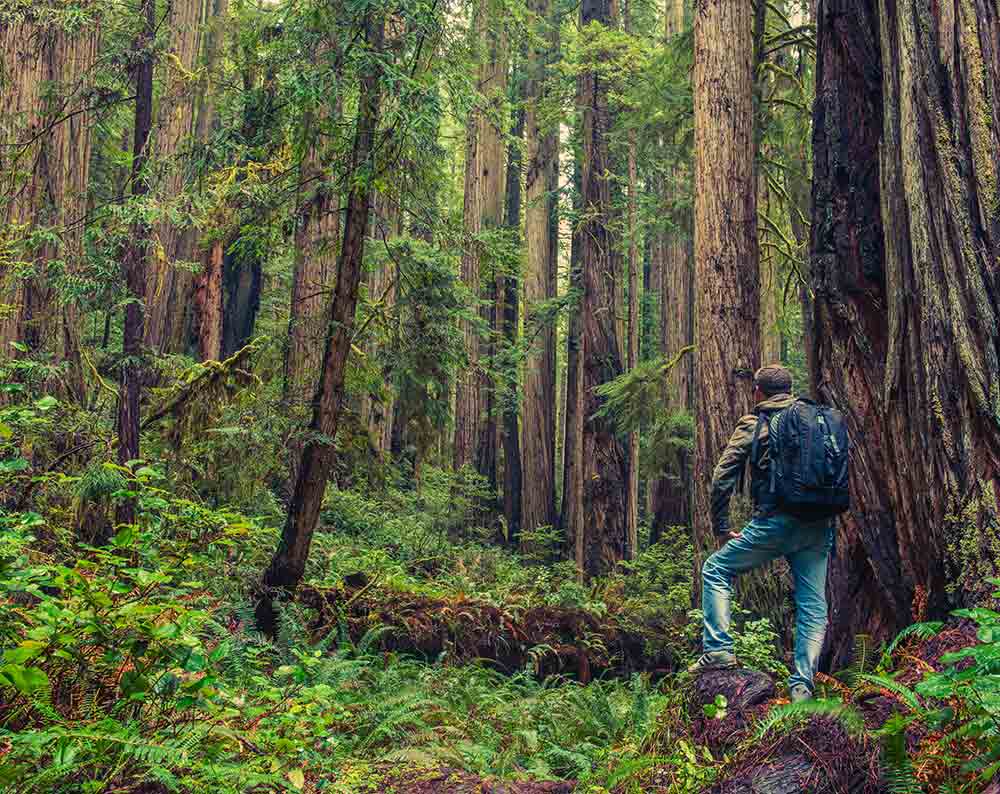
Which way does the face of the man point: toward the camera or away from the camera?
away from the camera

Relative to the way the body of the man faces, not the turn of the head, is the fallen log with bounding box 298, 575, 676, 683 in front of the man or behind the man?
in front

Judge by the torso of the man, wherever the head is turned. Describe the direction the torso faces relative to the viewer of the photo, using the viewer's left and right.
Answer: facing away from the viewer and to the left of the viewer

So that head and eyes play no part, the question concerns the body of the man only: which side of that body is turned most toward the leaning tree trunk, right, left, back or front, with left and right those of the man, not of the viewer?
front

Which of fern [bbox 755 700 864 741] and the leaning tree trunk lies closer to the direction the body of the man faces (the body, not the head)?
the leaning tree trunk

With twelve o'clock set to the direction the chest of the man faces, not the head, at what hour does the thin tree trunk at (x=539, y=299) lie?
The thin tree trunk is roughly at 1 o'clock from the man.

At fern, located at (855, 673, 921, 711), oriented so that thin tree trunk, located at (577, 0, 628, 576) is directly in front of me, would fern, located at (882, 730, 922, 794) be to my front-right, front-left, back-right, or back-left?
back-left

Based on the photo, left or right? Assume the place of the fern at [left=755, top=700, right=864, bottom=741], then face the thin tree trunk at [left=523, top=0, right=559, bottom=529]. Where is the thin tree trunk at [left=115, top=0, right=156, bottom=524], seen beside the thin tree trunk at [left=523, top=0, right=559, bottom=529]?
left

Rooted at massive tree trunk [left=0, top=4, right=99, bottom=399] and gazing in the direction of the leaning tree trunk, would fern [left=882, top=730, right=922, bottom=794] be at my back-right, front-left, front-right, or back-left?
front-right
